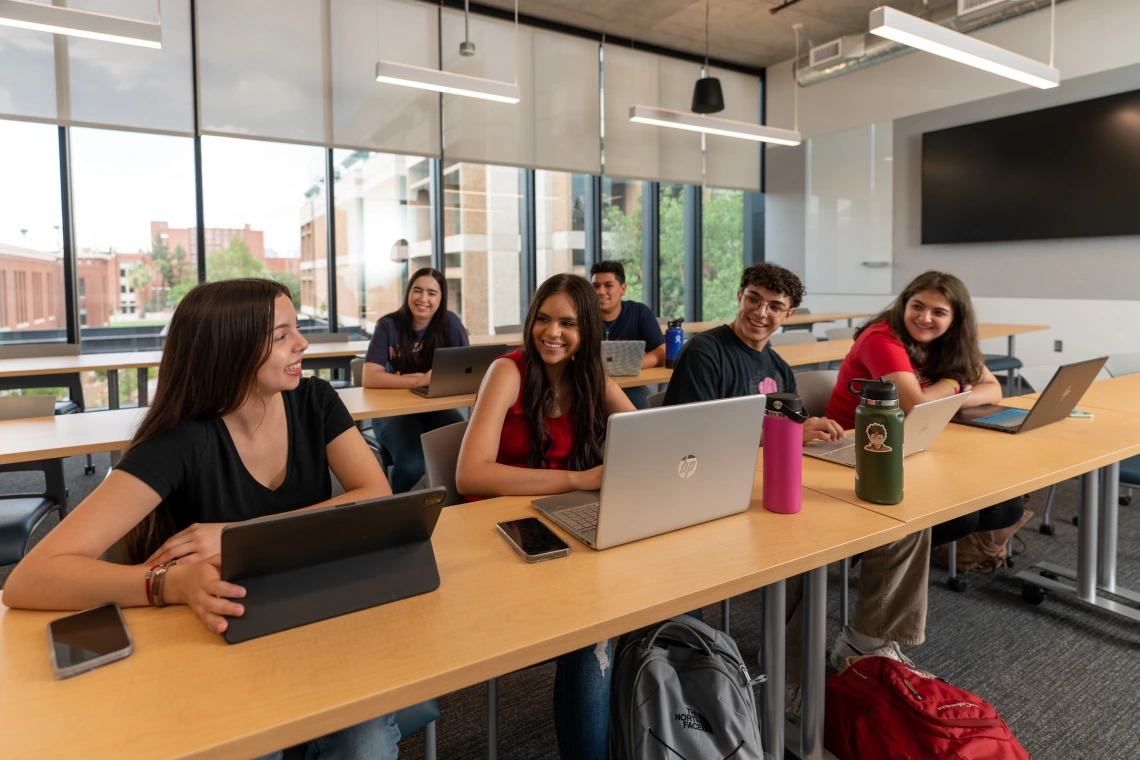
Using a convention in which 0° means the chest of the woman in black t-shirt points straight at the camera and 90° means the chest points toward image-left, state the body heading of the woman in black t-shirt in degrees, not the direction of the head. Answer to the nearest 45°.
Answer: approximately 315°

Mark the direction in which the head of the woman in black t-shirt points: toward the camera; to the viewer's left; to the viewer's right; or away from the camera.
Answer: to the viewer's right

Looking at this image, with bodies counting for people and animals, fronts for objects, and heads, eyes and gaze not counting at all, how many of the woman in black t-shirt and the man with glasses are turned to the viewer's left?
0

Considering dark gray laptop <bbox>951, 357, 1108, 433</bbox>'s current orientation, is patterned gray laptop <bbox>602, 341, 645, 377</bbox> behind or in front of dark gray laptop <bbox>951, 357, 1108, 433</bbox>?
in front

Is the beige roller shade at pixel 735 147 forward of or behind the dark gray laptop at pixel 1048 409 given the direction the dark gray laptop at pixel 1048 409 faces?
forward

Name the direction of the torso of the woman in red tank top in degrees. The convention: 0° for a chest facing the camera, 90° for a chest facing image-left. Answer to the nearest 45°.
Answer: approximately 315°

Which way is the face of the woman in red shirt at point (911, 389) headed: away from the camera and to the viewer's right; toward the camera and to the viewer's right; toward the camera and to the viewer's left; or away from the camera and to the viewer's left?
toward the camera and to the viewer's left

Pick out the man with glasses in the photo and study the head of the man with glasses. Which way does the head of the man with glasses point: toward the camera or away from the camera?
toward the camera

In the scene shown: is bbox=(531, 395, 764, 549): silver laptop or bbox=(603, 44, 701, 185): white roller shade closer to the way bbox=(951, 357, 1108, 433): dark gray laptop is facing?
the white roller shade

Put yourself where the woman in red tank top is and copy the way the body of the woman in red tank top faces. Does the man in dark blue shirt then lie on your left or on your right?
on your left

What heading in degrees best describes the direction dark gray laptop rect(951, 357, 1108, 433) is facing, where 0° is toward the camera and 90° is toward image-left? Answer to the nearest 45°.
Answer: approximately 135°

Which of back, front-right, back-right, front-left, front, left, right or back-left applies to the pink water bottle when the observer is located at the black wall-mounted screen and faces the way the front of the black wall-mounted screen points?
front-left
